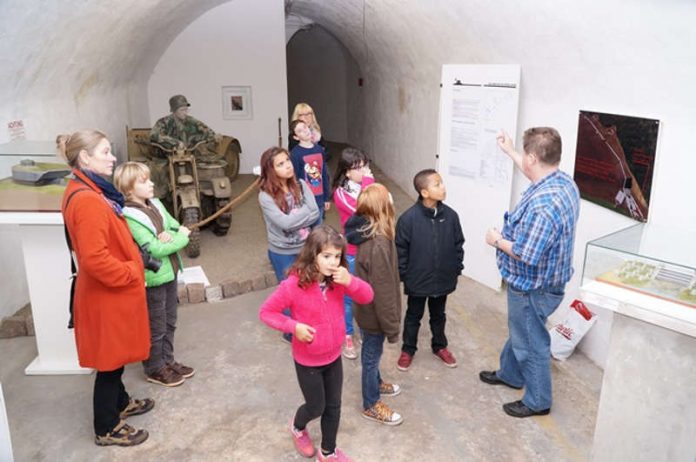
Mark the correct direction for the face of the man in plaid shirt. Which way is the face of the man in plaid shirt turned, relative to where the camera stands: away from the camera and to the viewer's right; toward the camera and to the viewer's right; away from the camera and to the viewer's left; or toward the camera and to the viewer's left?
away from the camera and to the viewer's left

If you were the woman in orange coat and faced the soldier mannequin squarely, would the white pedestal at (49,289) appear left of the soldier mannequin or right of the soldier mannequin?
left

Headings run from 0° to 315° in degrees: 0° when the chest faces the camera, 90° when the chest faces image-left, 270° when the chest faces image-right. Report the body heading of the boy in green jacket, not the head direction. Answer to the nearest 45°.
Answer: approximately 315°

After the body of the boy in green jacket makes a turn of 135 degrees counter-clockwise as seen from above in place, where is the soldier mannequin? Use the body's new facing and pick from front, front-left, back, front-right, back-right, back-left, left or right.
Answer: front

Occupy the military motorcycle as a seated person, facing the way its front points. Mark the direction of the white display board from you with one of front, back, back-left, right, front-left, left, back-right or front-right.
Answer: front-left

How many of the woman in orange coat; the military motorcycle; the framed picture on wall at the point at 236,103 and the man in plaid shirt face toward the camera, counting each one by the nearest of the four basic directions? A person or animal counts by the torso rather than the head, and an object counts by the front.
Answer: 2

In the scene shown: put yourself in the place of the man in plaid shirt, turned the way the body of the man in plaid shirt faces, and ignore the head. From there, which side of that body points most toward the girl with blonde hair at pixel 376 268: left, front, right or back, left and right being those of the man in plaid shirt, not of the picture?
front

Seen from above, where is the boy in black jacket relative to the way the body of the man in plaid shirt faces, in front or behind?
in front

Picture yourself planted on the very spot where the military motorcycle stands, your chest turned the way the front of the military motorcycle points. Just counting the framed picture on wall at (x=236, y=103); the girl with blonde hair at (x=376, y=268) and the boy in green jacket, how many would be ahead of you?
2

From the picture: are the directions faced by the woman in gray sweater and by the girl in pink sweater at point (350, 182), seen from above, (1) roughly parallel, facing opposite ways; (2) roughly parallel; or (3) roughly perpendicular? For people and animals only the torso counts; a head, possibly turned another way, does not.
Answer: roughly parallel

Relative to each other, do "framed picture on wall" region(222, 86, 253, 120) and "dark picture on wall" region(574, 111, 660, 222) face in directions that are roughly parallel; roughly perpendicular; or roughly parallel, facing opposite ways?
roughly perpendicular

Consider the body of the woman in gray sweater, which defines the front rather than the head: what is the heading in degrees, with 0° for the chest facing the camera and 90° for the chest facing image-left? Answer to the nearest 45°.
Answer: approximately 315°

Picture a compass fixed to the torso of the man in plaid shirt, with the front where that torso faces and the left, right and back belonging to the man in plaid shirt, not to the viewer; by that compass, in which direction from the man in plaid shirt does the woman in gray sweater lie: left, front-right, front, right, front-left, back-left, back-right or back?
front

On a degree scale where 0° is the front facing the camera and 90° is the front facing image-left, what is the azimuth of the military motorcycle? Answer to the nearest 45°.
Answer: approximately 0°

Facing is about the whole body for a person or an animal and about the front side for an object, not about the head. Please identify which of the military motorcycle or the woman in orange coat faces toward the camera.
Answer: the military motorcycle

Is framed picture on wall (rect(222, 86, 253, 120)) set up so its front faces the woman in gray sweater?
yes

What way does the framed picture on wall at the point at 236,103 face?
toward the camera

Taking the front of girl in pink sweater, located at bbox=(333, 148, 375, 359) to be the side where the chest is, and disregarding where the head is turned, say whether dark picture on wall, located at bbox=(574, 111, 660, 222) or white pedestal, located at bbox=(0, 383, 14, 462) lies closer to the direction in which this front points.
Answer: the dark picture on wall

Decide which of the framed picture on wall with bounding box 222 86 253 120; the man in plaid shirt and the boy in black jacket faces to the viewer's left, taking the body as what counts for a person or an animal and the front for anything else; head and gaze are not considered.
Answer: the man in plaid shirt
